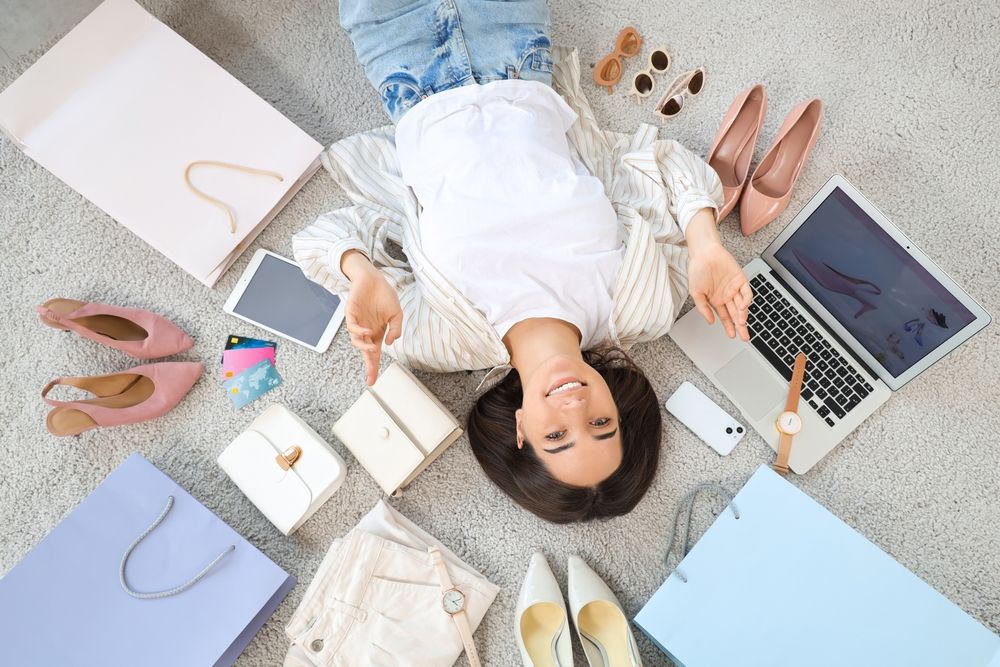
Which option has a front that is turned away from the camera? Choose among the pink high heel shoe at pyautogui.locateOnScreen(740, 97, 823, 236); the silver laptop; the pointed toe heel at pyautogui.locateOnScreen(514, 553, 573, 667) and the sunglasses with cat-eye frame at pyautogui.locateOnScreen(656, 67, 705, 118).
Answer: the pointed toe heel

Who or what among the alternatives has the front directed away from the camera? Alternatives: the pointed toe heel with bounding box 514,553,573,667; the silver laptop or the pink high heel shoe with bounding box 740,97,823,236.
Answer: the pointed toe heel

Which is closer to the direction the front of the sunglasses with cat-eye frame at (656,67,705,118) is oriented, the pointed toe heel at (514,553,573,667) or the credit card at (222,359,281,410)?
the pointed toe heel

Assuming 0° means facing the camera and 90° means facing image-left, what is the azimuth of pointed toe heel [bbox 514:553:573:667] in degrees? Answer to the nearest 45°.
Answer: approximately 180°

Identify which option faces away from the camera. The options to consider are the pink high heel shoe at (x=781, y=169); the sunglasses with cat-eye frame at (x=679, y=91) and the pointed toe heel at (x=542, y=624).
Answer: the pointed toe heel

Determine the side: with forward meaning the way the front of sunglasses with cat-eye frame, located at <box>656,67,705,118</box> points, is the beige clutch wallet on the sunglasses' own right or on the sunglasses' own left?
on the sunglasses' own right

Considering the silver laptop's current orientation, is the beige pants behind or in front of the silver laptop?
in front
